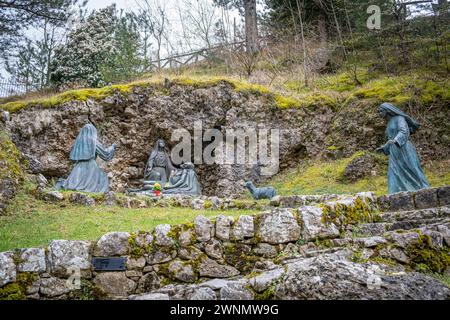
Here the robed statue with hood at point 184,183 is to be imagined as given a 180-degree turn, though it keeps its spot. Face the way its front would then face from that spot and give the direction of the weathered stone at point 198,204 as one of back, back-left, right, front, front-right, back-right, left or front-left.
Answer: right

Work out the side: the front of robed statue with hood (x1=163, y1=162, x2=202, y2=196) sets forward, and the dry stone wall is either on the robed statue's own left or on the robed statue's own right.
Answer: on the robed statue's own left

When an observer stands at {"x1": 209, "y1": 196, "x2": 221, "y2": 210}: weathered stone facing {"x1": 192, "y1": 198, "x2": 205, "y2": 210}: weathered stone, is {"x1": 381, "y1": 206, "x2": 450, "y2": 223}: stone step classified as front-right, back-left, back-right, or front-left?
back-left

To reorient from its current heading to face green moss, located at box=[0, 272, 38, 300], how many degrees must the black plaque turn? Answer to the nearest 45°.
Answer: approximately 90° to its right

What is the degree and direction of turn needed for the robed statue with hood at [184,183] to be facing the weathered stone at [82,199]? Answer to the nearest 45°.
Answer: approximately 45° to its left

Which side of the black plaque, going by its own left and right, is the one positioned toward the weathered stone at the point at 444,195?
left

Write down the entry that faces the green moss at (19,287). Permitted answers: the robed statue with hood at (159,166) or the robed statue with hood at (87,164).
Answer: the robed statue with hood at (159,166)

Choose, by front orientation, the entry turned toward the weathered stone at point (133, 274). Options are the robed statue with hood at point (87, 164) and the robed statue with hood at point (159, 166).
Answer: the robed statue with hood at point (159, 166)

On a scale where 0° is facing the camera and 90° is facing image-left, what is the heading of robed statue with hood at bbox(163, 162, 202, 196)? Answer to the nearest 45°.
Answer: approximately 90°

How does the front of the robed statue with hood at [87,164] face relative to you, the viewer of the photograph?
facing away from the viewer and to the right of the viewer
